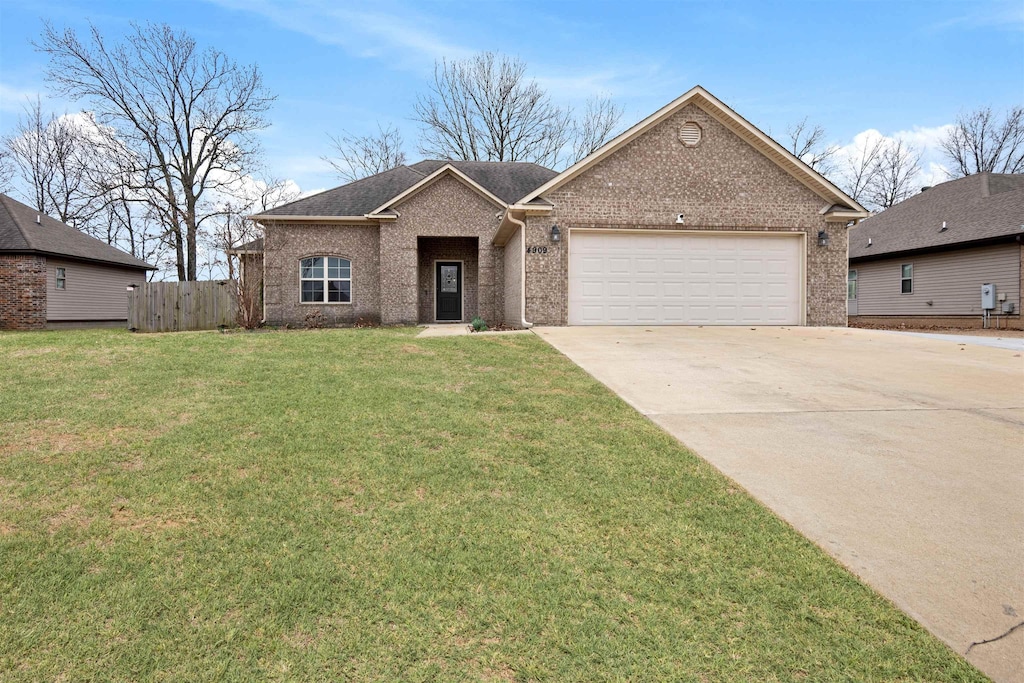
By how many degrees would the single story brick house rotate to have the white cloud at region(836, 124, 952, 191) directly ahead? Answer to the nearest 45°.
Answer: approximately 135° to its left

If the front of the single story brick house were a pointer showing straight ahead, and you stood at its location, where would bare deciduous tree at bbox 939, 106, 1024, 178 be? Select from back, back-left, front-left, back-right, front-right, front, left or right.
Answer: back-left

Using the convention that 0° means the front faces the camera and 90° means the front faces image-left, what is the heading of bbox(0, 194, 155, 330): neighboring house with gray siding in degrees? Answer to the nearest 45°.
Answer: approximately 45°

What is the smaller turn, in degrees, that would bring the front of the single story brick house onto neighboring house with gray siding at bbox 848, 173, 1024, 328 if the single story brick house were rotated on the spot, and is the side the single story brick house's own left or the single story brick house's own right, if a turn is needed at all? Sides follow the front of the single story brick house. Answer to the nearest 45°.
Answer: approximately 135° to the single story brick house's own left

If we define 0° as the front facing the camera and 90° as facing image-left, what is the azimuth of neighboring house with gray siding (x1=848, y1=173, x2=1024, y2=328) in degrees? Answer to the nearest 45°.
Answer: approximately 315°

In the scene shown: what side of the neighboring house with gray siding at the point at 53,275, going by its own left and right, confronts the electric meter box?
left

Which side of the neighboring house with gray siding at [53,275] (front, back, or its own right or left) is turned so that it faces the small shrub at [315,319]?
left
